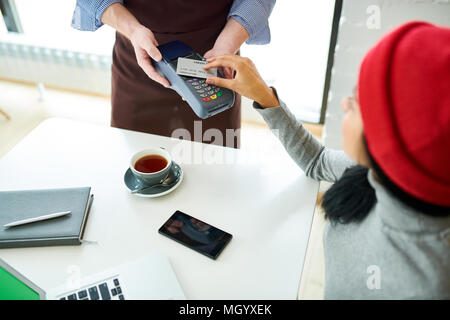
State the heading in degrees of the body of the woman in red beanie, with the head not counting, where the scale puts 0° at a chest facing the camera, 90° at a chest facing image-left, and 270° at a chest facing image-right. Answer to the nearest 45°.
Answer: approximately 135°

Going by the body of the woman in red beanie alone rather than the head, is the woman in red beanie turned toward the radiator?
yes

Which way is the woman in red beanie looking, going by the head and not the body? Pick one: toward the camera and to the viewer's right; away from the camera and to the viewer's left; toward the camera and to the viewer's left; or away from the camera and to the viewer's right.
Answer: away from the camera and to the viewer's left
